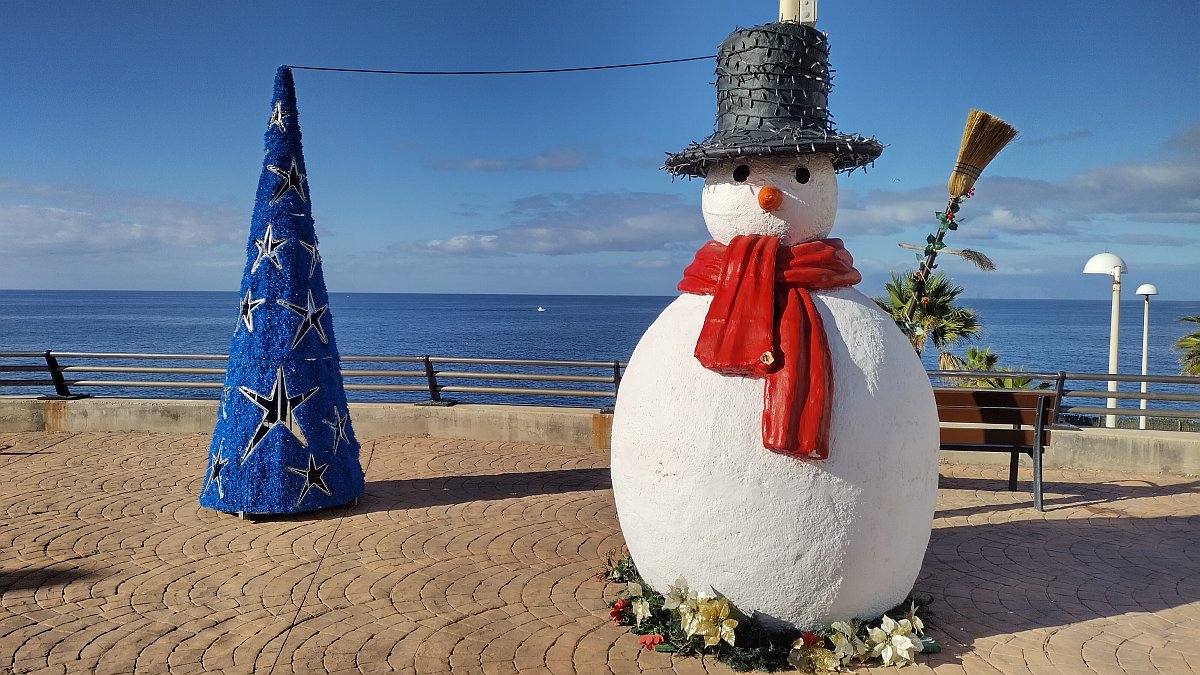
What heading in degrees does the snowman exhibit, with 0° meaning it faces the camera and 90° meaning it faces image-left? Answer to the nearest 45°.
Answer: approximately 0°

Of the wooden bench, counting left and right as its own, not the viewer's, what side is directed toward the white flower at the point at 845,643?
back

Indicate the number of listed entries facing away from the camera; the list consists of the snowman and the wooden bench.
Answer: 1

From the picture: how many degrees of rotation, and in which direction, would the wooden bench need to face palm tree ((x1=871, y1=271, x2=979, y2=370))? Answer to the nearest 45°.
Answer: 0° — it already faces it

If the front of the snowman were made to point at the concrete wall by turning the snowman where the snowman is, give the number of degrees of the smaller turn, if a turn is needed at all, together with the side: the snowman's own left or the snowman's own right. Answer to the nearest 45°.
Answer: approximately 135° to the snowman's own right

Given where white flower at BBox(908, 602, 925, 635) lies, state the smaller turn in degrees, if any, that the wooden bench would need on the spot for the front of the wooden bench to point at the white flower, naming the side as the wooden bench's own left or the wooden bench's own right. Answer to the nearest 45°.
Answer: approximately 180°

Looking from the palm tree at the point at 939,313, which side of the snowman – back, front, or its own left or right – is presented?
back

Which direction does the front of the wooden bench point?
away from the camera
